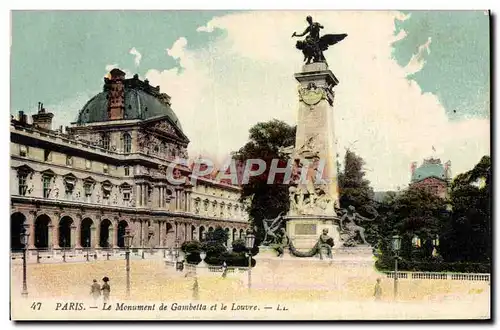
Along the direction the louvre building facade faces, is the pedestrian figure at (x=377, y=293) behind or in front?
in front

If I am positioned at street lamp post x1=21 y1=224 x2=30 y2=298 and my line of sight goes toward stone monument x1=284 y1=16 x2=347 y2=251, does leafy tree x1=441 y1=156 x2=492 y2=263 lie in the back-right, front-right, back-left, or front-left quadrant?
front-right

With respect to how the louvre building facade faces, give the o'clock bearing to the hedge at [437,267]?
The hedge is roughly at 11 o'clock from the louvre building facade.

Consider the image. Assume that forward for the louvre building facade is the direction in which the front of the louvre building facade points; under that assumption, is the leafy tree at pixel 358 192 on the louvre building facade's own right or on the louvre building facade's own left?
on the louvre building facade's own left

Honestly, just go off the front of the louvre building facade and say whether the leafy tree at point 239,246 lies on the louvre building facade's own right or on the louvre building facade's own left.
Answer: on the louvre building facade's own left

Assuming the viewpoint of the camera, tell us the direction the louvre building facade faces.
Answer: facing the viewer and to the right of the viewer

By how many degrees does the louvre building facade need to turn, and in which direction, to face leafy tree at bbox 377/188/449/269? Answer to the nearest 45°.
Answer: approximately 45° to its left
